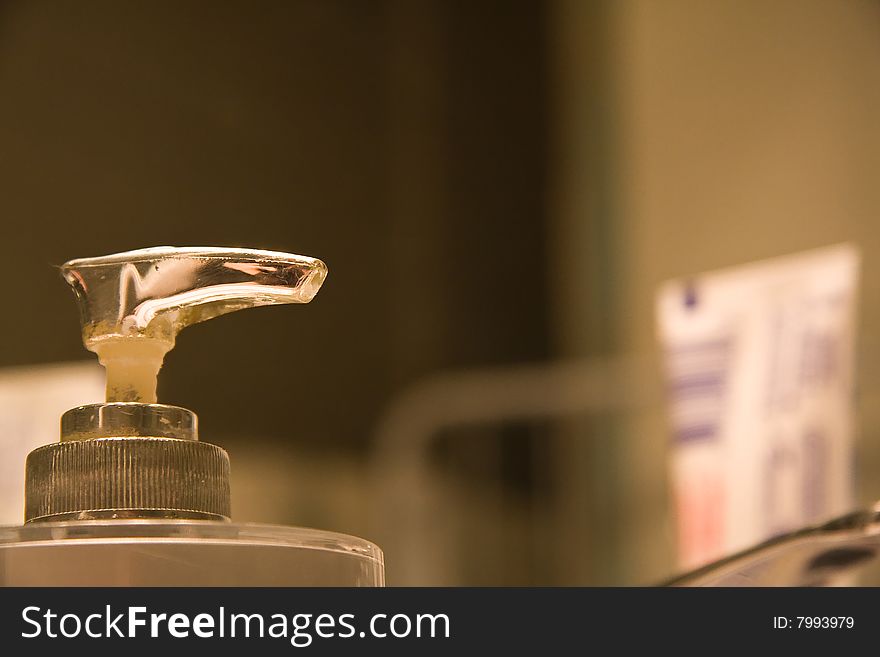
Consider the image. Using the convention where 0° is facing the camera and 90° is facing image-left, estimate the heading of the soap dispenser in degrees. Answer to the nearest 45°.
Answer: approximately 270°
